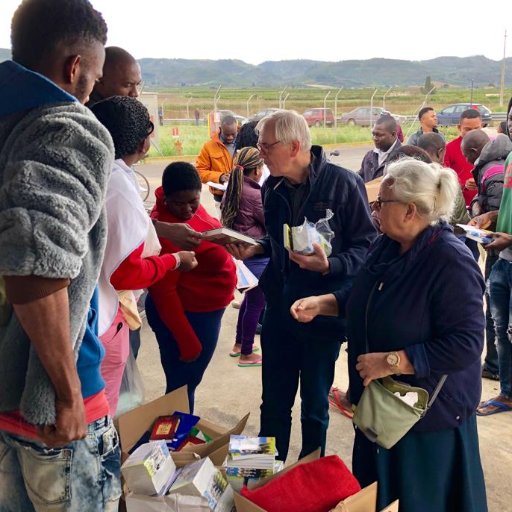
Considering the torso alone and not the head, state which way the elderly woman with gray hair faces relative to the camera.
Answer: to the viewer's left

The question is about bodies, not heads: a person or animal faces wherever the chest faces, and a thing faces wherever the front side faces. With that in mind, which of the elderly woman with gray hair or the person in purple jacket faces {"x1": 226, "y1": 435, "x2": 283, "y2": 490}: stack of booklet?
the elderly woman with gray hair

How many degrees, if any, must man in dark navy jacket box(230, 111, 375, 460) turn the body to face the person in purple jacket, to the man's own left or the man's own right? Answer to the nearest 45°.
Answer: approximately 135° to the man's own right

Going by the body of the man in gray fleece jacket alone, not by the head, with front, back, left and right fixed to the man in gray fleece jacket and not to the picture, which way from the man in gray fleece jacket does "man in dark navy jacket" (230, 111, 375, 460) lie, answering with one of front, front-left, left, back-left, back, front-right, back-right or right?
front

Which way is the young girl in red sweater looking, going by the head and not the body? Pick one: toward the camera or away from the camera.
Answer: toward the camera

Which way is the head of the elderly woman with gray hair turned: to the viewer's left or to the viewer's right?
to the viewer's left

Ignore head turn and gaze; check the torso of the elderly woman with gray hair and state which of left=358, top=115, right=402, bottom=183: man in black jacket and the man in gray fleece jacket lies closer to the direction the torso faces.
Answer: the man in gray fleece jacket

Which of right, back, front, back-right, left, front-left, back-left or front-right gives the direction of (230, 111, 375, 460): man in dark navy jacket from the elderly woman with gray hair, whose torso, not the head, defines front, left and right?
front-right

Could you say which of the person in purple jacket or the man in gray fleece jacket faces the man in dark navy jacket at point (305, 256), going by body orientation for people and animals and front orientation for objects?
the man in gray fleece jacket

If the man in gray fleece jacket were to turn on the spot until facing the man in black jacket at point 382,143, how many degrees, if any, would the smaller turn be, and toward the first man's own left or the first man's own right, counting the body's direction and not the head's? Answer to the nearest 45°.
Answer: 0° — they already face them

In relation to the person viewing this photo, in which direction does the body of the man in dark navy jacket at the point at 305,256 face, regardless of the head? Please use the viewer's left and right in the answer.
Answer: facing the viewer and to the left of the viewer

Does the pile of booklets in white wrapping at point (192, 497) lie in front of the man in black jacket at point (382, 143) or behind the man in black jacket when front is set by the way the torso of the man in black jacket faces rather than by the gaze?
in front

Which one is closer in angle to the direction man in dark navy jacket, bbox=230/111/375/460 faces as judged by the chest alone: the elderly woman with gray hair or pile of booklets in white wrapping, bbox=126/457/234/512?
the pile of booklets in white wrapping

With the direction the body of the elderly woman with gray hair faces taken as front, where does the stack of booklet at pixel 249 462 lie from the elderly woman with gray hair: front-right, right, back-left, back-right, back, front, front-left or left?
front
